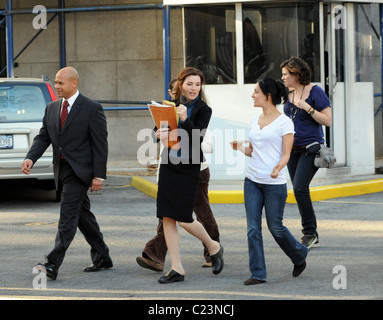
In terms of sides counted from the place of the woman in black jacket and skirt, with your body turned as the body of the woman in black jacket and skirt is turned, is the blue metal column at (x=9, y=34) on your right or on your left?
on your right

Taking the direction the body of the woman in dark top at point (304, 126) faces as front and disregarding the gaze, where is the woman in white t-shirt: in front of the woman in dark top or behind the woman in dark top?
in front

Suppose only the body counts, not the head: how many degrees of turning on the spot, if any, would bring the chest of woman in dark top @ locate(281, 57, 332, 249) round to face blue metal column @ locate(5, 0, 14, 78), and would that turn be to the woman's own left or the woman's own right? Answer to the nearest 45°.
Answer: approximately 90° to the woman's own right

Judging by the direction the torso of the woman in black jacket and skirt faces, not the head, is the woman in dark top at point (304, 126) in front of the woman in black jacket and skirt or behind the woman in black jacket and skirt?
behind

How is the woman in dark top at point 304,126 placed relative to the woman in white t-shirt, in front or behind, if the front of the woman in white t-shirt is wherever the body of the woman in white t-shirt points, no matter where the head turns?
behind

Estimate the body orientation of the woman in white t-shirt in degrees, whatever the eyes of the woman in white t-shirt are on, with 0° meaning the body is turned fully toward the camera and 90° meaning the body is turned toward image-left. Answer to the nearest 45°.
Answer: approximately 45°

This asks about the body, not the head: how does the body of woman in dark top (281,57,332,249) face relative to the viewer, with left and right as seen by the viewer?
facing the viewer and to the left of the viewer

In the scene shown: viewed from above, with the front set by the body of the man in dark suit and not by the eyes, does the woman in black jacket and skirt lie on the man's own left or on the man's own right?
on the man's own left

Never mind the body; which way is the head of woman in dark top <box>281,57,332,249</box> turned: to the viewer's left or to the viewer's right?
to the viewer's left

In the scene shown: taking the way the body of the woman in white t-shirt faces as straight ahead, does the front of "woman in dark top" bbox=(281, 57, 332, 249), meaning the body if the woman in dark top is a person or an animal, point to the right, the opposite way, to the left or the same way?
the same way

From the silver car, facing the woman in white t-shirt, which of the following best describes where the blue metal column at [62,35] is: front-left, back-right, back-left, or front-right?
back-left

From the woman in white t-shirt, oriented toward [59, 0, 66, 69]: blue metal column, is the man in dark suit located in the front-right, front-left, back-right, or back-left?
front-left

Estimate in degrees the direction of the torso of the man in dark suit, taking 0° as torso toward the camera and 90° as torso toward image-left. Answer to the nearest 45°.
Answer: approximately 45°
